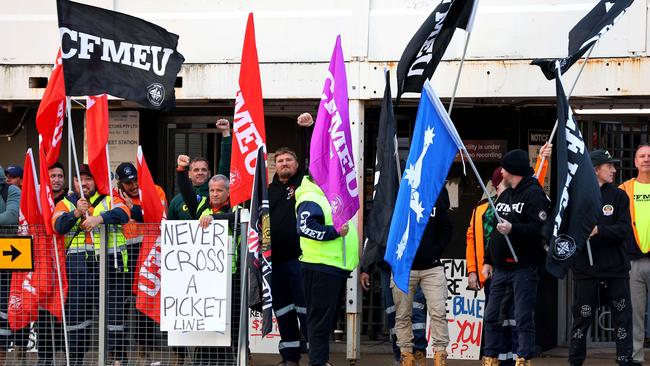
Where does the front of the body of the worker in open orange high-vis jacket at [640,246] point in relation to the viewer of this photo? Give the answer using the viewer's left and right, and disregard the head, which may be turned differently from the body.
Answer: facing the viewer

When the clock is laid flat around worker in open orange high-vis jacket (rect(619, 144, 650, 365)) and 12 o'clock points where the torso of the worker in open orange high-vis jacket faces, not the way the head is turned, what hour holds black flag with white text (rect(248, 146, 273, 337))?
The black flag with white text is roughly at 2 o'clock from the worker in open orange high-vis jacket.

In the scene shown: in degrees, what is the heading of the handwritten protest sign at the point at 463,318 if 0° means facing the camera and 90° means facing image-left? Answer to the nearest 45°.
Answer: approximately 0°

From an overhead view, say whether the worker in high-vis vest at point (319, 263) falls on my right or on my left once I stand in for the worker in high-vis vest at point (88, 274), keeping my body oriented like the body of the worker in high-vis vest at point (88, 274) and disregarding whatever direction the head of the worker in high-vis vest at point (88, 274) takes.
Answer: on my left

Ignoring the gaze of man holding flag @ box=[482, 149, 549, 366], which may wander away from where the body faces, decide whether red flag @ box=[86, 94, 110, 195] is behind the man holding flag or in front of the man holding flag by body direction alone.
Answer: in front

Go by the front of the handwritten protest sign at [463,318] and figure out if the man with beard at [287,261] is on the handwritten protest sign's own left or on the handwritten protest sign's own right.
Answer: on the handwritten protest sign's own right

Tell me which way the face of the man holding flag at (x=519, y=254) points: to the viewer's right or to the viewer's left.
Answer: to the viewer's left

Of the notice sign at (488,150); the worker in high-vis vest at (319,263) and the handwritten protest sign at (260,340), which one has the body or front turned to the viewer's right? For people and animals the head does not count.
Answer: the worker in high-vis vest

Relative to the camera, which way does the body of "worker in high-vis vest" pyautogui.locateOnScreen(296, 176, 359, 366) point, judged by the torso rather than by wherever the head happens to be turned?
to the viewer's right

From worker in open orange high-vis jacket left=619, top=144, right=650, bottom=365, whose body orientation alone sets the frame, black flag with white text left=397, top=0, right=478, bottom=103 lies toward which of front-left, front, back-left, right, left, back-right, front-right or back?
front-right

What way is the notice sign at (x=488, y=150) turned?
toward the camera

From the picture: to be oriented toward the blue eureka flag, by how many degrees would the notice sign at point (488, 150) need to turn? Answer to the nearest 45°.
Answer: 0° — it already faces it

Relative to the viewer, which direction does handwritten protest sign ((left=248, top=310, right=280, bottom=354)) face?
toward the camera

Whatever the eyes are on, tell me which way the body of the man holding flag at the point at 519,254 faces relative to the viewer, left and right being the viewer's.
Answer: facing the viewer and to the left of the viewer

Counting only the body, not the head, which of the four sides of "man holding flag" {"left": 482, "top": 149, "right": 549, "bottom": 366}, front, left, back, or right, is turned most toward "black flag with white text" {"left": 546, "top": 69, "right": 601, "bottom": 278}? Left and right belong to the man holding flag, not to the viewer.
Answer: left
